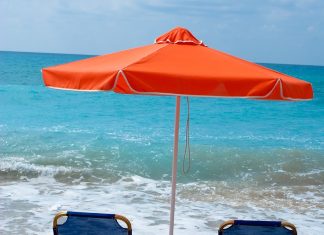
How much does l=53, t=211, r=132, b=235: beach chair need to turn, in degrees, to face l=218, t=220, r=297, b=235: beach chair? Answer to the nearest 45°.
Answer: approximately 90° to its right

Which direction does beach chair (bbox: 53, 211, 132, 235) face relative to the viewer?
away from the camera
